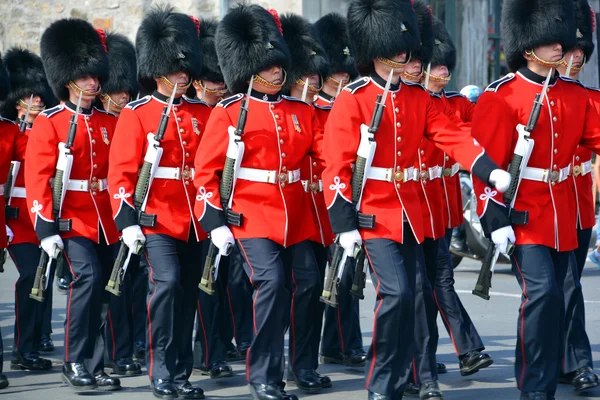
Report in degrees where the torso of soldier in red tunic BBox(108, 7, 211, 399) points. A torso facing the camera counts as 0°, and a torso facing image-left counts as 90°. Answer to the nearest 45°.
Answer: approximately 315°

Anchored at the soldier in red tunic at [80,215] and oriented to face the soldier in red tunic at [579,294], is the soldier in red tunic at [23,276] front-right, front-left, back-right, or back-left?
back-left
